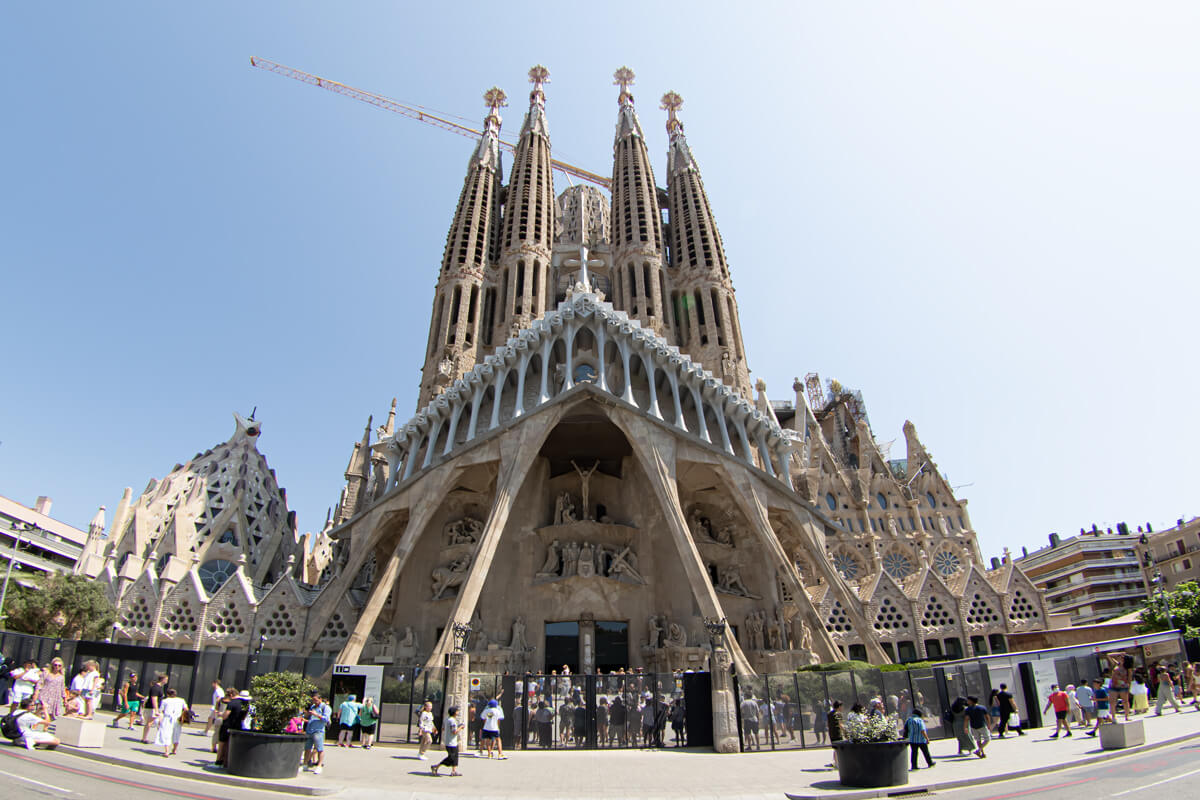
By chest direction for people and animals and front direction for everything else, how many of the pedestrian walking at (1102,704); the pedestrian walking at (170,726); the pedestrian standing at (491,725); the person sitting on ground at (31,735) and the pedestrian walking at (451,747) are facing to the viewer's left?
1

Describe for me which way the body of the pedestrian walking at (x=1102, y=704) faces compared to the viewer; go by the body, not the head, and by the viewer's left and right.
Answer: facing to the left of the viewer

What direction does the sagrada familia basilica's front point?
toward the camera

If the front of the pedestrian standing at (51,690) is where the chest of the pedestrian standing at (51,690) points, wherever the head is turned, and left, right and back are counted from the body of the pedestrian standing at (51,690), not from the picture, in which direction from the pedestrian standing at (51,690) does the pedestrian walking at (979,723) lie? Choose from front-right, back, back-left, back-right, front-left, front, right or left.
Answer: front-left

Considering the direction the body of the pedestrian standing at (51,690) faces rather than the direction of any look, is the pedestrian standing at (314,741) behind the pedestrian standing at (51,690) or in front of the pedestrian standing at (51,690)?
in front

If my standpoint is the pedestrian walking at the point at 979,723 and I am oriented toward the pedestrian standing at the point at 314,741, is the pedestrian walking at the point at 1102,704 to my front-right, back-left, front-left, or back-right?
back-right

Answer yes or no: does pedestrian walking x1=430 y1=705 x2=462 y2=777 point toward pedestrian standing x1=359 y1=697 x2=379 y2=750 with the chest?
no

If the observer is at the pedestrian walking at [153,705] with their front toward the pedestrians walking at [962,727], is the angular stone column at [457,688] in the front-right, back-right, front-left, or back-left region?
front-left

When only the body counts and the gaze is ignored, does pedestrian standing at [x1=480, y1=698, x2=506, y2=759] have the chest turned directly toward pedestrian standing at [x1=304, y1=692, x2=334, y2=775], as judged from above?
no

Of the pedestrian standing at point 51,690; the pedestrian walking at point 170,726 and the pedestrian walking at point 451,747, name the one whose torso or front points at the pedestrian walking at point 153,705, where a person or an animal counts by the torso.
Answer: the pedestrian walking at point 170,726

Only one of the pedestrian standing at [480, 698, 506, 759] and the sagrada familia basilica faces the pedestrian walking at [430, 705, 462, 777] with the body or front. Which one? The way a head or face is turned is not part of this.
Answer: the sagrada familia basilica

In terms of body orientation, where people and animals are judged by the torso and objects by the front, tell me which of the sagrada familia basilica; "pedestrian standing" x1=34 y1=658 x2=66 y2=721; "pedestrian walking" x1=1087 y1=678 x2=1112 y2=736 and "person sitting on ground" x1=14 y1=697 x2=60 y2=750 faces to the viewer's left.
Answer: "pedestrian walking" x1=1087 y1=678 x2=1112 y2=736
